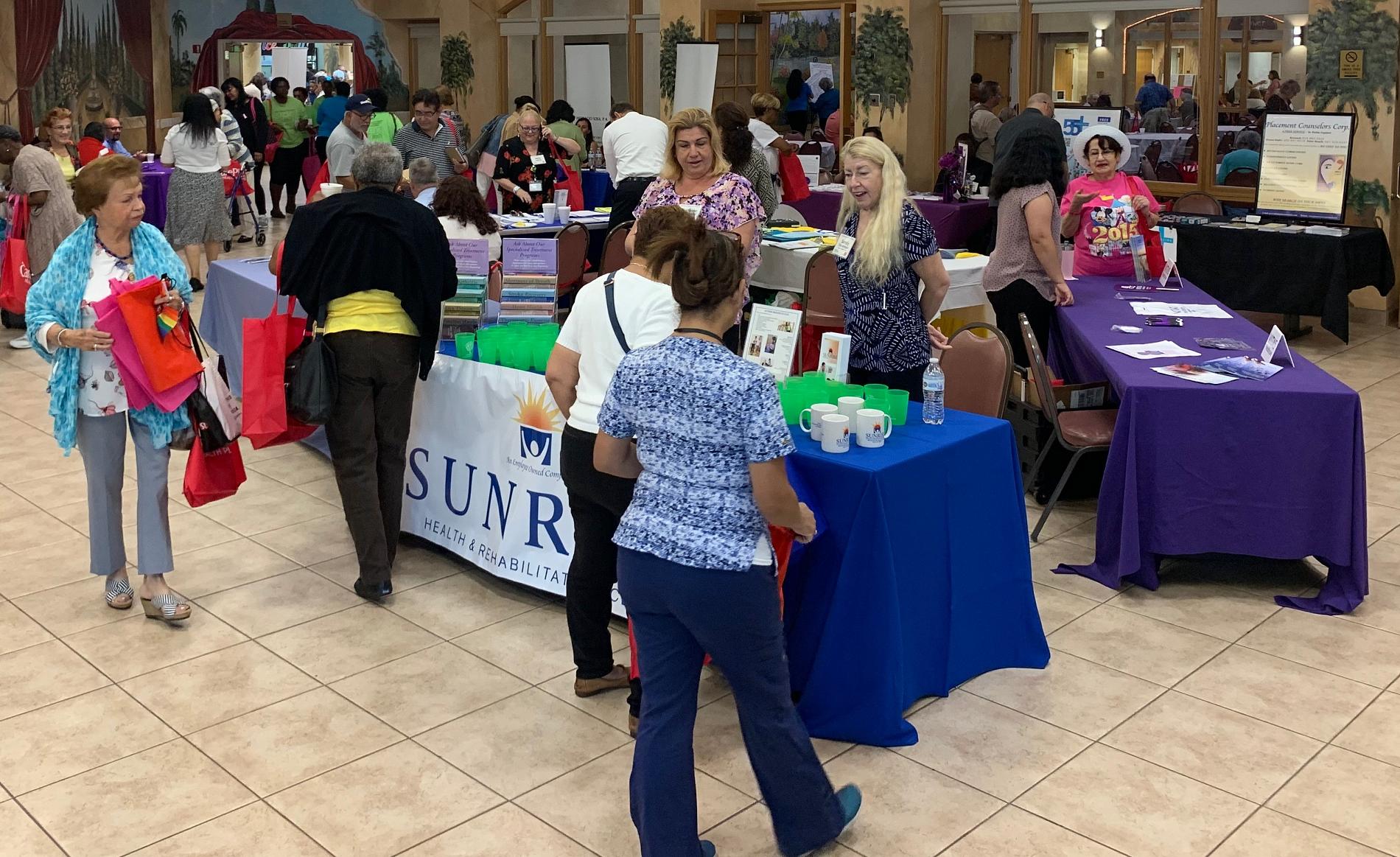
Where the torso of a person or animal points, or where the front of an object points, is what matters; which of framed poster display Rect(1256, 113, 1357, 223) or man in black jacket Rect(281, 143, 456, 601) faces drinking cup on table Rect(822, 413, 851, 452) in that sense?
the framed poster display

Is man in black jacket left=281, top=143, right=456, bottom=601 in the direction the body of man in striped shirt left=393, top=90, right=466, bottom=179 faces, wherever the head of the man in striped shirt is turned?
yes

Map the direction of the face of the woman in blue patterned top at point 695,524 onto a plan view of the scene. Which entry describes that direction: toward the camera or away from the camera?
away from the camera

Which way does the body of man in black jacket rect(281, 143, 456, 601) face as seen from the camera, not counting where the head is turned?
away from the camera

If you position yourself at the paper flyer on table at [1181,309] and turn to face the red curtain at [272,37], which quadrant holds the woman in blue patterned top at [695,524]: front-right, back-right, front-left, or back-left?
back-left

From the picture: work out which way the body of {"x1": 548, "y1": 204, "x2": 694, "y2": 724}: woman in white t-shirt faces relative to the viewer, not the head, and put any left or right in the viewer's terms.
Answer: facing away from the viewer and to the right of the viewer

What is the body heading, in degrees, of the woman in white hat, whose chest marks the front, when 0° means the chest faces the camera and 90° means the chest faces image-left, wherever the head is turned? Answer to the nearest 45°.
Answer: approximately 0°

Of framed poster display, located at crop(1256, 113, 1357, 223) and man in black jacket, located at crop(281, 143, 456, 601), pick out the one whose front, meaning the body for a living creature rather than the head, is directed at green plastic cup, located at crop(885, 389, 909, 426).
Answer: the framed poster display
